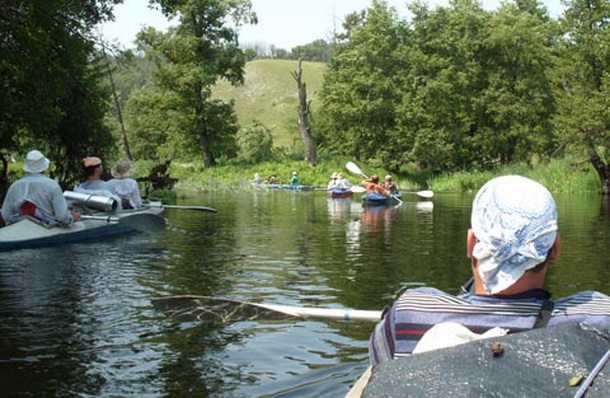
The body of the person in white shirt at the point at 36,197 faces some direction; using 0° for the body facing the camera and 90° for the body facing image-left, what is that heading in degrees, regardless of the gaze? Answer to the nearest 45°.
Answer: approximately 180°

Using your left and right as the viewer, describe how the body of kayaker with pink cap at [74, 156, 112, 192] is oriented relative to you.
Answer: facing away from the viewer and to the right of the viewer

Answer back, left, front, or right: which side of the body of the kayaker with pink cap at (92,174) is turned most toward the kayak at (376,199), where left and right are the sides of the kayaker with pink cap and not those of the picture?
front

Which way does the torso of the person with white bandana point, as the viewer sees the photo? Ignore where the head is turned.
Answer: away from the camera

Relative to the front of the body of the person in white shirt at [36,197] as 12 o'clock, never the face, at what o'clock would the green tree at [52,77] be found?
The green tree is roughly at 12 o'clock from the person in white shirt.

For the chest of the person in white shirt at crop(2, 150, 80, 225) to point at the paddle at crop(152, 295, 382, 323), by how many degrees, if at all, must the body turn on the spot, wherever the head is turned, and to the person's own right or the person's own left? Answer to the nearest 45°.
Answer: approximately 180°

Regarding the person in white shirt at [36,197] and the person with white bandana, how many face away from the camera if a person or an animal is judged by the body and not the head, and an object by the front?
2

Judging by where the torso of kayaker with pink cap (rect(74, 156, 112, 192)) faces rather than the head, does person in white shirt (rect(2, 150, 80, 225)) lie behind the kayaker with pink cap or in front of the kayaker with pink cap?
behind

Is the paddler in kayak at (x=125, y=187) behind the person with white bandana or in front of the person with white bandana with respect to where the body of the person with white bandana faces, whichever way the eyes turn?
in front

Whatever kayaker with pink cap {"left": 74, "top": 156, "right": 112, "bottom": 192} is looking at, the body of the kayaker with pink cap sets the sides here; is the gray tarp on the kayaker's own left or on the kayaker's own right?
on the kayaker's own right

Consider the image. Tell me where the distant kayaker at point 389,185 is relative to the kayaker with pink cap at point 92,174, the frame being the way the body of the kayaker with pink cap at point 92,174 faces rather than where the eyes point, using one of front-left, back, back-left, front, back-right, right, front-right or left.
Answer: front

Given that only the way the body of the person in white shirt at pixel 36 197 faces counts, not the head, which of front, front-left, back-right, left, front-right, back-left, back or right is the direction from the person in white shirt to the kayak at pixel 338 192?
front-right

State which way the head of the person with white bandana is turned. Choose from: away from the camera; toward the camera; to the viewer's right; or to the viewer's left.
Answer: away from the camera

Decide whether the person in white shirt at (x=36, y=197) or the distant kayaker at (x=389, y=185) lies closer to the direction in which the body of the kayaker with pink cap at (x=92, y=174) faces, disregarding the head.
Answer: the distant kayaker

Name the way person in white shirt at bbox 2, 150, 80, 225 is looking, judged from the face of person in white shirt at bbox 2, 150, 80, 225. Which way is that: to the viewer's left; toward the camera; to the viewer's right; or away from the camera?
away from the camera

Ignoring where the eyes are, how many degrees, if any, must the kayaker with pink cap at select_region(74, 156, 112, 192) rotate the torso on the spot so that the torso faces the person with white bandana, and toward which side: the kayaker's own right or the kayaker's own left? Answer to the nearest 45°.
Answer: approximately 135° to the kayaker's own right

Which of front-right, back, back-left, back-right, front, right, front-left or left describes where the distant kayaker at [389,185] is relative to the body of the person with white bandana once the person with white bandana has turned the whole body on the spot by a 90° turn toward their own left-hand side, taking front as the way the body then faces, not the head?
right

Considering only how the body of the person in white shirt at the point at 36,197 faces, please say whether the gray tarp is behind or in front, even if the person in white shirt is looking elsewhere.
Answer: behind
